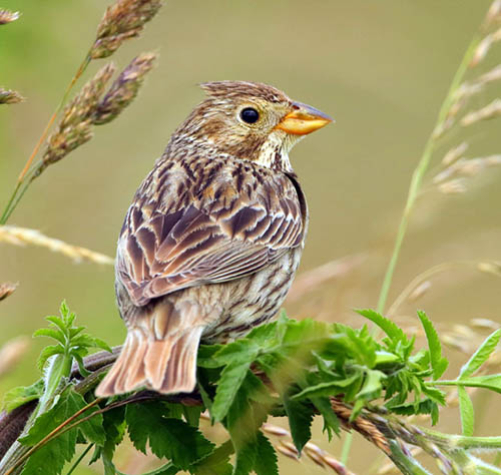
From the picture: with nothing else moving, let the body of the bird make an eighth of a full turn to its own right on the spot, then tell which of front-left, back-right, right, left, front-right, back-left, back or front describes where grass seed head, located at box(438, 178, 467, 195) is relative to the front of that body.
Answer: front

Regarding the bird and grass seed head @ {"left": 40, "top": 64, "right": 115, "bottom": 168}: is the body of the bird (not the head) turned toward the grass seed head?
no

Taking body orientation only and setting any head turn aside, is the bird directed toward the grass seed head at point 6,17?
no

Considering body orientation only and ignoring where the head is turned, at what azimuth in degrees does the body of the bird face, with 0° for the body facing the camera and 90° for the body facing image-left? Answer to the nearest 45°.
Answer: approximately 225°
